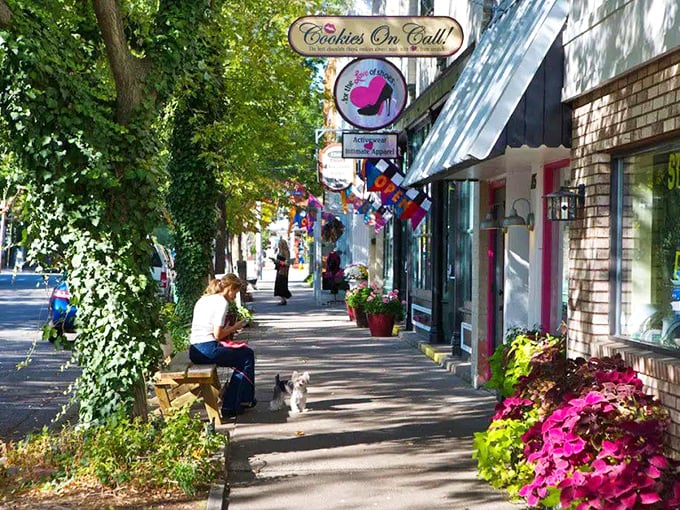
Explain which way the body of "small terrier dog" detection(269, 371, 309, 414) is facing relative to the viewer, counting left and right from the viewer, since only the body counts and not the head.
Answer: facing the viewer and to the right of the viewer

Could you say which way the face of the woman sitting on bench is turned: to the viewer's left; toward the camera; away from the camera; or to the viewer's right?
to the viewer's right

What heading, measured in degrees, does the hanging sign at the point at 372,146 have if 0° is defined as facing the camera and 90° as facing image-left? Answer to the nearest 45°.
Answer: approximately 0°

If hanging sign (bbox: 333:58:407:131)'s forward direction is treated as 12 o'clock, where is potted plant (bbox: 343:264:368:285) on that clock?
The potted plant is roughly at 6 o'clock from the hanging sign.

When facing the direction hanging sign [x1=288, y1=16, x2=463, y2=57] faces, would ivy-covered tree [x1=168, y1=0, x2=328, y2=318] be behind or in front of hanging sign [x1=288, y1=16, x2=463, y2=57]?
behind

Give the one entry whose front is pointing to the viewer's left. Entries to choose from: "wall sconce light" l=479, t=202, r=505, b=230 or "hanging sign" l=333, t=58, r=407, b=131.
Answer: the wall sconce light

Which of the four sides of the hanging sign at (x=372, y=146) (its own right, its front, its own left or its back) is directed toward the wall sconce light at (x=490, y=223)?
front

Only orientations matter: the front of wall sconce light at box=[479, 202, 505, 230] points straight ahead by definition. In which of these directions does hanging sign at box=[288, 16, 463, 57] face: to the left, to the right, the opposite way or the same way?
to the left

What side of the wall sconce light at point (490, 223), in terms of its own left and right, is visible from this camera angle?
left

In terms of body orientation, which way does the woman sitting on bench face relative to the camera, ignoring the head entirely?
to the viewer's right

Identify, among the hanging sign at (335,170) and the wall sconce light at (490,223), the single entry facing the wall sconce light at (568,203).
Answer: the hanging sign

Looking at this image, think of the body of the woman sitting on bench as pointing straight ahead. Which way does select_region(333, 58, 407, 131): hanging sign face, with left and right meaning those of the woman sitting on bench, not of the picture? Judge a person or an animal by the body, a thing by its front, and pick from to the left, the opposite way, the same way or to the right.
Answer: to the right
